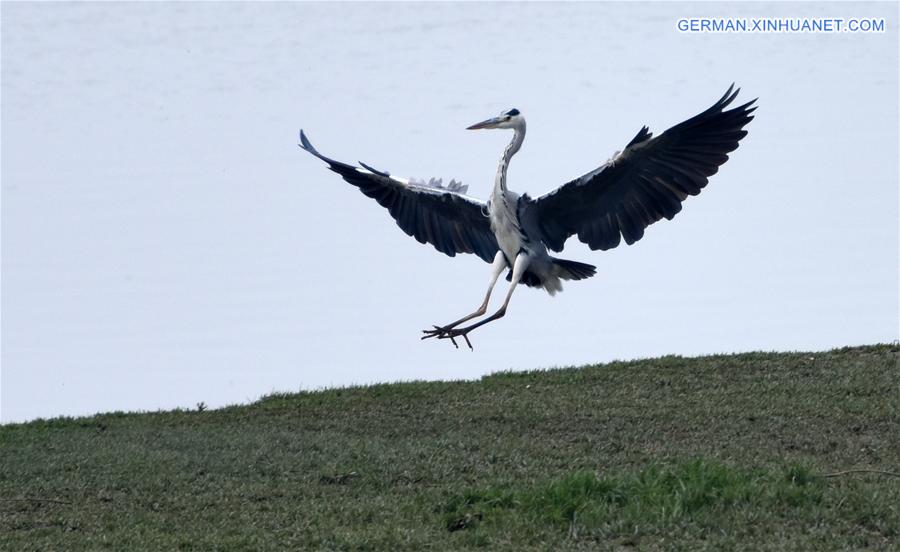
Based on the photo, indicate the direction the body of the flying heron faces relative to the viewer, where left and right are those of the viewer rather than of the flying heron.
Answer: facing the viewer and to the left of the viewer
